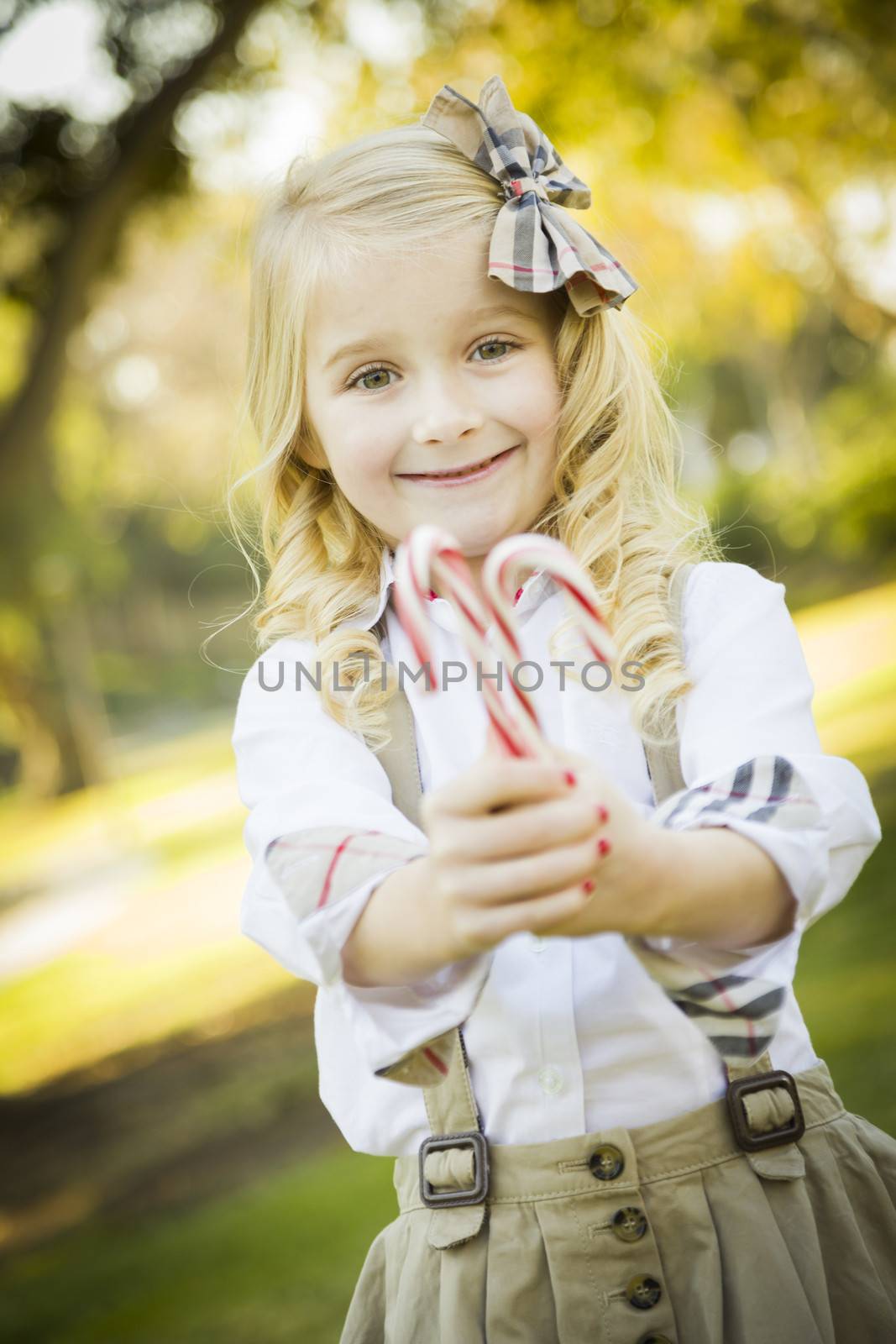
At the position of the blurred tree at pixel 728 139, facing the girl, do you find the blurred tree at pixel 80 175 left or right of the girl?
right

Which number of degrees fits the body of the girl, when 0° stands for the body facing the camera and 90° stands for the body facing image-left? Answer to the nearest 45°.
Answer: approximately 0°

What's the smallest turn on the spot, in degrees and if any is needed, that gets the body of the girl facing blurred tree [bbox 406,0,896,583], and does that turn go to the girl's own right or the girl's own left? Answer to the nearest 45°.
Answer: approximately 180°
